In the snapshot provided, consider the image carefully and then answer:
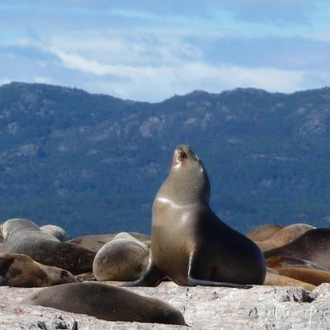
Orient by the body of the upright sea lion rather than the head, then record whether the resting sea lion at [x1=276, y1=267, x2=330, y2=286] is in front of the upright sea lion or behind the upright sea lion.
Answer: behind

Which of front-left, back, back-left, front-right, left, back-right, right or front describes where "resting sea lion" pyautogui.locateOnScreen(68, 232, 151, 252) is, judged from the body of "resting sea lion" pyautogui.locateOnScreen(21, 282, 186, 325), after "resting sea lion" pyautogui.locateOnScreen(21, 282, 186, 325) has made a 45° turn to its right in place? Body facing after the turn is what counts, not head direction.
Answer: front-right

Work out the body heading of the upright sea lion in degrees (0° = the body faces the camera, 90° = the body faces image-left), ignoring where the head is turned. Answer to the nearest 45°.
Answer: approximately 45°

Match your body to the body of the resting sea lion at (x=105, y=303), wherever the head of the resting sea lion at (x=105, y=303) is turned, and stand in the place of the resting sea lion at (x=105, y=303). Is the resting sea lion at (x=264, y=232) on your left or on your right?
on your right

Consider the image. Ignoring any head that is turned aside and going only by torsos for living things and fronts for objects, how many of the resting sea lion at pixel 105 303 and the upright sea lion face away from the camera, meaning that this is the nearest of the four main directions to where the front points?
0

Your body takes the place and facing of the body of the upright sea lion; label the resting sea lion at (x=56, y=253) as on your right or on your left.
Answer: on your right

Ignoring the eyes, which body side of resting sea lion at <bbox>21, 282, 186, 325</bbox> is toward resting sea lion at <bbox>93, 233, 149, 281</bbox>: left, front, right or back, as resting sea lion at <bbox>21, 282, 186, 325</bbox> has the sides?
right

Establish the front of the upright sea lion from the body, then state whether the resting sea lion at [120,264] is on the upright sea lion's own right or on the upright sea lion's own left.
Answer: on the upright sea lion's own right
